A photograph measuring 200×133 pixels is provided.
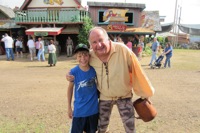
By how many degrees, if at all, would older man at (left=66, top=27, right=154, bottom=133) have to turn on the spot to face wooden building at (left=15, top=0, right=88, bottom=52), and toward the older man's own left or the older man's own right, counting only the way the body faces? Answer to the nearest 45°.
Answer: approximately 180°

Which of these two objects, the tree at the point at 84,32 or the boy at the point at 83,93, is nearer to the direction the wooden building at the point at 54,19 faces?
the boy

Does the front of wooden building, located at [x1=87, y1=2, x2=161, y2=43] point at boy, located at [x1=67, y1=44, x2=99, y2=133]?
yes

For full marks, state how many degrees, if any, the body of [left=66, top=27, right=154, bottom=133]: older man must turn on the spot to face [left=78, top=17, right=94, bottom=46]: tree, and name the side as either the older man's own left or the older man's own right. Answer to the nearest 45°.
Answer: approximately 180°

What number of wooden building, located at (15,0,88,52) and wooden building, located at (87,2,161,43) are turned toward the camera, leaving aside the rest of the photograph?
2

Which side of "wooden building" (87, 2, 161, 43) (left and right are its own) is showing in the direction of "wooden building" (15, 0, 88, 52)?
right

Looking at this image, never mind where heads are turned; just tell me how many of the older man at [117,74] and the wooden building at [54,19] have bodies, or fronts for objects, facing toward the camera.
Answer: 2

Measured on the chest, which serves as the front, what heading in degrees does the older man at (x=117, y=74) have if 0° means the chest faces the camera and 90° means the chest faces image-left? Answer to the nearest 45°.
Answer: approximately 0°

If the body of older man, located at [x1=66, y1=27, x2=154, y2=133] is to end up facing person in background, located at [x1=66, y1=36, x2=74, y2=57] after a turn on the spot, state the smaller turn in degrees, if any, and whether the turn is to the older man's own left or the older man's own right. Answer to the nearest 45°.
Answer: approximately 180°

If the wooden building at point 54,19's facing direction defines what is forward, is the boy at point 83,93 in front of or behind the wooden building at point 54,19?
in front

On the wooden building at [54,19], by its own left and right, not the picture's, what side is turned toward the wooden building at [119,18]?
left

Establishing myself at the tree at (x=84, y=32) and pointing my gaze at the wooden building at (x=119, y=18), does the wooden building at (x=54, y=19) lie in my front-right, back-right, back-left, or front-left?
back-left
